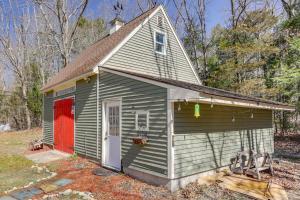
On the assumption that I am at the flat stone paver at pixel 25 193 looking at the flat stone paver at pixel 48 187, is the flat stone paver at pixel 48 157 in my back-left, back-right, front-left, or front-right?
front-left

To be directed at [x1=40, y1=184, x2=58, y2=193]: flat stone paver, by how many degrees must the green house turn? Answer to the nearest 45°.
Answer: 0° — it already faces it

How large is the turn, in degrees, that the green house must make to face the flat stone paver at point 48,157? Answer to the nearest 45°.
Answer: approximately 90° to its right

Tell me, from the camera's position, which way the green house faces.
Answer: facing the viewer and to the left of the viewer

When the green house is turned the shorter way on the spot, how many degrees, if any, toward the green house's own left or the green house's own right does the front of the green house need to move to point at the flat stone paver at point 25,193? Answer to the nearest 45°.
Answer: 0° — it already faces it
